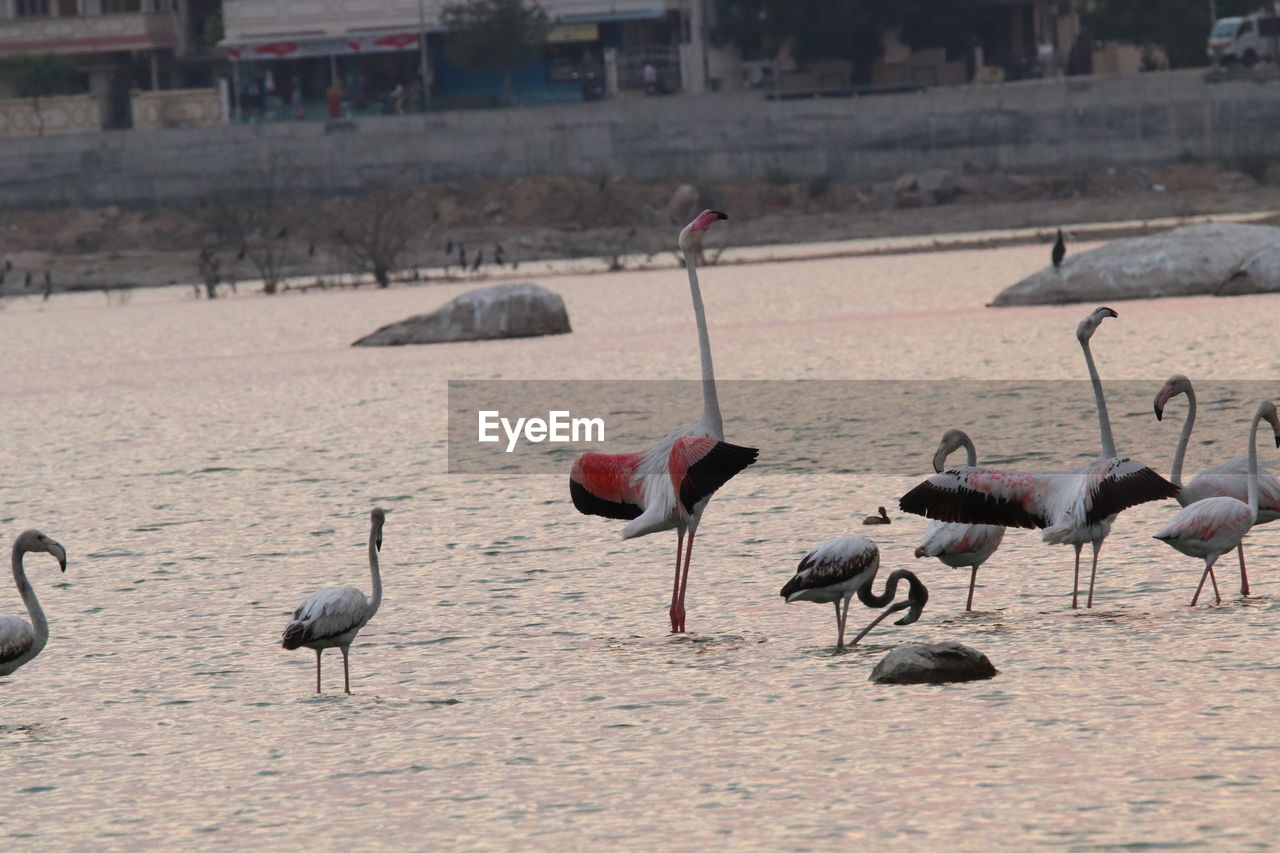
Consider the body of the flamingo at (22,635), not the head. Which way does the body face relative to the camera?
to the viewer's right

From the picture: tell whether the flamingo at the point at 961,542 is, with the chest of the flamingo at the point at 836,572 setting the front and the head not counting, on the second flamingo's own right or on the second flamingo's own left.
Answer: on the second flamingo's own left

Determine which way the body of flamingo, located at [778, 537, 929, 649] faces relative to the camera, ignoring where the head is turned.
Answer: to the viewer's right

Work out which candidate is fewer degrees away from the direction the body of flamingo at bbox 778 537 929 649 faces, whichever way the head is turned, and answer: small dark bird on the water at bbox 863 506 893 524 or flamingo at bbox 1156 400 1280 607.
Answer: the flamingo

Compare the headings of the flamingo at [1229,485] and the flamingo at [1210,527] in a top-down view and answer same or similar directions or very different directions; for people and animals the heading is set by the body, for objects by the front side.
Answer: very different directions

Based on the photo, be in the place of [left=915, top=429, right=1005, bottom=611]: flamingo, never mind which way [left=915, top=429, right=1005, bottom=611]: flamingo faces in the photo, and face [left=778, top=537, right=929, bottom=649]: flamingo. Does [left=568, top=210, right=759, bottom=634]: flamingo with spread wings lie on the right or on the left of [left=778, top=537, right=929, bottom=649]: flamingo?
right

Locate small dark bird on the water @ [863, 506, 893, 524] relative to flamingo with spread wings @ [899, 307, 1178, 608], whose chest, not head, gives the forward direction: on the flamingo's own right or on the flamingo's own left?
on the flamingo's own left

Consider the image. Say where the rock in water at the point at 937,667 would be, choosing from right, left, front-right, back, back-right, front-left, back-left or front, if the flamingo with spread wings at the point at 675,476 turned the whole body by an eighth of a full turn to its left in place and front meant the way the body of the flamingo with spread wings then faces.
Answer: back-right
